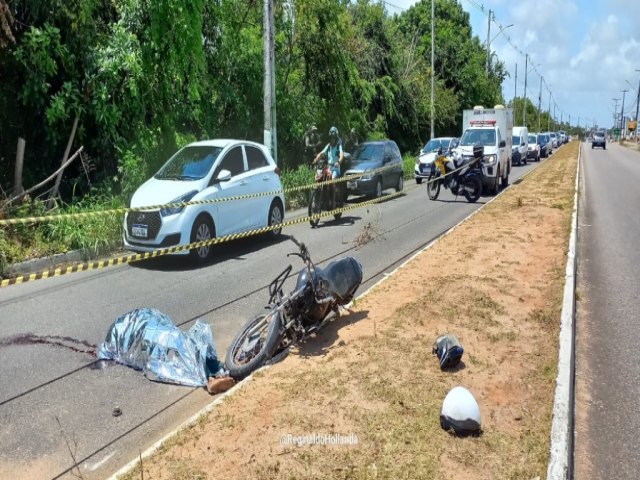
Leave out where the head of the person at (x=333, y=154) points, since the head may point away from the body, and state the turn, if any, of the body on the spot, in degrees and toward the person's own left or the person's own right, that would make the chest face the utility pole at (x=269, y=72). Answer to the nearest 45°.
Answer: approximately 90° to the person's own right

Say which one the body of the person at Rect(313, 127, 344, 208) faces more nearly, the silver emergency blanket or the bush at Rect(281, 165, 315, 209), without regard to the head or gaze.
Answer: the silver emergency blanket

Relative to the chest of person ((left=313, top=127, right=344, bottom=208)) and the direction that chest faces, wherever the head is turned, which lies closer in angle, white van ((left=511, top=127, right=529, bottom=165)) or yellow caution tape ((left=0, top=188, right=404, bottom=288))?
the yellow caution tape

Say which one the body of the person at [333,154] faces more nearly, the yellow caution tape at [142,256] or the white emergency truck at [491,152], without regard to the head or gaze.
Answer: the yellow caution tape

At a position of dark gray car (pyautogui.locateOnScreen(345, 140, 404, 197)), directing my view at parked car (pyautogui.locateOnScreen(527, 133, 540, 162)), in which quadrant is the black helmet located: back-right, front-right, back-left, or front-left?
back-right

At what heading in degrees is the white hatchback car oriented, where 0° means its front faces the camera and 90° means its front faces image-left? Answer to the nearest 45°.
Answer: approximately 45°

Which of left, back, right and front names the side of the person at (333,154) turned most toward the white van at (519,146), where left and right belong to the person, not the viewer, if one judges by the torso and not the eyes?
back

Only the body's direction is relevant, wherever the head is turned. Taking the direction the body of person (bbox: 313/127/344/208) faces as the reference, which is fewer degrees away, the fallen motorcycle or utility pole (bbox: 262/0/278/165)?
the fallen motorcycle

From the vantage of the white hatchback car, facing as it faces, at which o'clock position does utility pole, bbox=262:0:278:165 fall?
The utility pole is roughly at 5 o'clock from the white hatchback car.
